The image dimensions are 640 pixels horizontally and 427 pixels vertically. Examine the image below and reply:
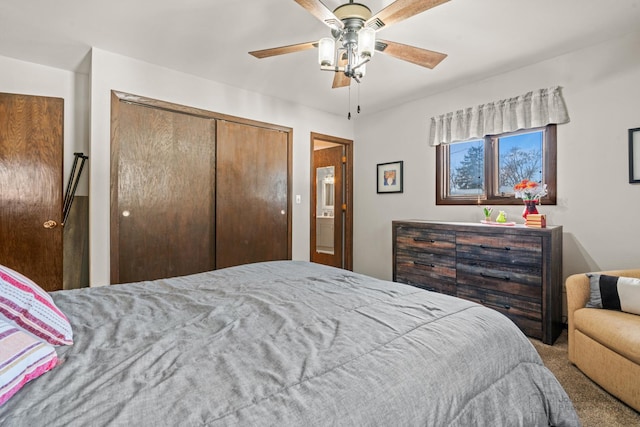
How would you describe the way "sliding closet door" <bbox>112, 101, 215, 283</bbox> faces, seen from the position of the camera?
facing the viewer and to the right of the viewer

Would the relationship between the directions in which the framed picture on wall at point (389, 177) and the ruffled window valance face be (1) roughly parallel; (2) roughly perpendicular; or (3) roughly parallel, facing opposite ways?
roughly parallel

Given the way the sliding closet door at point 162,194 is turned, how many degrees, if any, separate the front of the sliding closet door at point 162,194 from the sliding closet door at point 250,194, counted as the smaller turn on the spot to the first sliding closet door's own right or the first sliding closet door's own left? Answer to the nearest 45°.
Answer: approximately 45° to the first sliding closet door's own left

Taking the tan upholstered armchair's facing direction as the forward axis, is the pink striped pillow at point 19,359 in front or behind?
in front

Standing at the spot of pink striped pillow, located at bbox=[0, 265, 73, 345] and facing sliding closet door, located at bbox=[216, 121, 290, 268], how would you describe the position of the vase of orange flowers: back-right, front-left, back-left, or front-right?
front-right

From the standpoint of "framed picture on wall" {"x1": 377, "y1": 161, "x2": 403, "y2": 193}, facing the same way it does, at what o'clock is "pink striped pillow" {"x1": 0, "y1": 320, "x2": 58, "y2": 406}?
The pink striped pillow is roughly at 11 o'clock from the framed picture on wall.

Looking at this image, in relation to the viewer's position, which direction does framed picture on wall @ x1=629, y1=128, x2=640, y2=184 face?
facing the viewer

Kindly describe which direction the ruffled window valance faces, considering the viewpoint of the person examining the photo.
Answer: facing the viewer and to the left of the viewer

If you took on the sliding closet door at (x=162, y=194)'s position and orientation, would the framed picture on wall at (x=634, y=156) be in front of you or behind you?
in front

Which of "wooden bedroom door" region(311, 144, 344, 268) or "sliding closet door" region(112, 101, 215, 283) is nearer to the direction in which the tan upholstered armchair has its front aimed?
the sliding closet door

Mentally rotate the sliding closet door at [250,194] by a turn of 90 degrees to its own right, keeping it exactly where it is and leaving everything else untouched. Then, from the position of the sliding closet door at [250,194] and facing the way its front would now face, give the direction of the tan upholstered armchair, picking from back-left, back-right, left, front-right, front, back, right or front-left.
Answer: left

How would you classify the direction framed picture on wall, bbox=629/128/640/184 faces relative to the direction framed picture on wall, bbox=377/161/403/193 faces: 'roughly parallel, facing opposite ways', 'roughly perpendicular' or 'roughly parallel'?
roughly parallel
